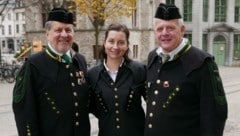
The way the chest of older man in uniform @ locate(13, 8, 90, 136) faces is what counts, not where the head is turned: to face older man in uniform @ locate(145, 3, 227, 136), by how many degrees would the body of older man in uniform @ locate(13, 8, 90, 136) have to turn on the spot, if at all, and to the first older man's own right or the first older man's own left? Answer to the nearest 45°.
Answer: approximately 45° to the first older man's own left

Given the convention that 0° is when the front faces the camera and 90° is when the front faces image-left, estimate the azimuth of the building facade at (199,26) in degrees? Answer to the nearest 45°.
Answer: approximately 0°

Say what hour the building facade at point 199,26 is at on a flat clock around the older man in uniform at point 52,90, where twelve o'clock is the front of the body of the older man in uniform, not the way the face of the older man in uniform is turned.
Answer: The building facade is roughly at 8 o'clock from the older man in uniform.

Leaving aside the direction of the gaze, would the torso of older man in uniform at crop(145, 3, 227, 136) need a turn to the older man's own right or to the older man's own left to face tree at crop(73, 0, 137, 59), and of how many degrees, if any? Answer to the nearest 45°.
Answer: approximately 135° to the older man's own right

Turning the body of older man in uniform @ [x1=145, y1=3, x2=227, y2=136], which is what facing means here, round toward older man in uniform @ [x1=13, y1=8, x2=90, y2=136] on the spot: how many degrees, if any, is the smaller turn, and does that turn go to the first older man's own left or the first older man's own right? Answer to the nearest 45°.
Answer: approximately 45° to the first older man's own right

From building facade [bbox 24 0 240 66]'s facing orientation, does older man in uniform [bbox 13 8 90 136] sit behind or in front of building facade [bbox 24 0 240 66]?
in front

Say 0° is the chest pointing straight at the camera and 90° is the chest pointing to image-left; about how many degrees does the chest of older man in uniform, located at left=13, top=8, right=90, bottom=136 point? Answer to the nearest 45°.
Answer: approximately 315°

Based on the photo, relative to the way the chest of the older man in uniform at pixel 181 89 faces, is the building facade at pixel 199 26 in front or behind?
behind
